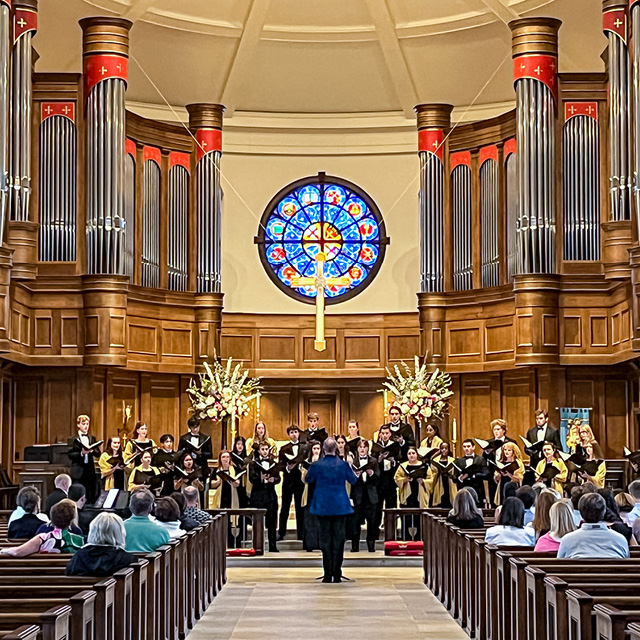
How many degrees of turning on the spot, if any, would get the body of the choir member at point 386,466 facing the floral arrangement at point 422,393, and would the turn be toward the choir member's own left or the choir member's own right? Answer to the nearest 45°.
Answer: approximately 180°

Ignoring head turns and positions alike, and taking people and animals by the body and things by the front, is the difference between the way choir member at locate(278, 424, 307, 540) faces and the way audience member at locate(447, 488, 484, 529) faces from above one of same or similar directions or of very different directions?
very different directions

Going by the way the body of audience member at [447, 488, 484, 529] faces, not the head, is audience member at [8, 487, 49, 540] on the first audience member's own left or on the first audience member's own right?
on the first audience member's own left

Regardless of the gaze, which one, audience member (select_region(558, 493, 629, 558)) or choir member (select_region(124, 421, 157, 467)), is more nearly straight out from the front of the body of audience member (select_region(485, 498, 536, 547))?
the choir member

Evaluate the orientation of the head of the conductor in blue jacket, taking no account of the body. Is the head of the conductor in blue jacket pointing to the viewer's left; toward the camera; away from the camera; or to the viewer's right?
away from the camera

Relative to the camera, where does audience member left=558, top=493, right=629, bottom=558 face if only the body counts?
away from the camera

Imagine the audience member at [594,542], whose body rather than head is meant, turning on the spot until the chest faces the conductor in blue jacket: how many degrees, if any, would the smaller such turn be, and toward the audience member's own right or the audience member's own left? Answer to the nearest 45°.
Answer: approximately 45° to the audience member's own left

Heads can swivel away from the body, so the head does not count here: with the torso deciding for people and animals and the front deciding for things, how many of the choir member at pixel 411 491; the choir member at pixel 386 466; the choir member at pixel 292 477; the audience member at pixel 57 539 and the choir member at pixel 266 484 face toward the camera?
4

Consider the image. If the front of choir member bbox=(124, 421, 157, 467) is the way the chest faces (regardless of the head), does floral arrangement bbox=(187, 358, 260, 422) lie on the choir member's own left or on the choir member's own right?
on the choir member's own left

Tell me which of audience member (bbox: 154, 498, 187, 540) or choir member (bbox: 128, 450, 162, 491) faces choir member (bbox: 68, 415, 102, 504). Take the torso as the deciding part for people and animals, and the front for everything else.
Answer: the audience member
